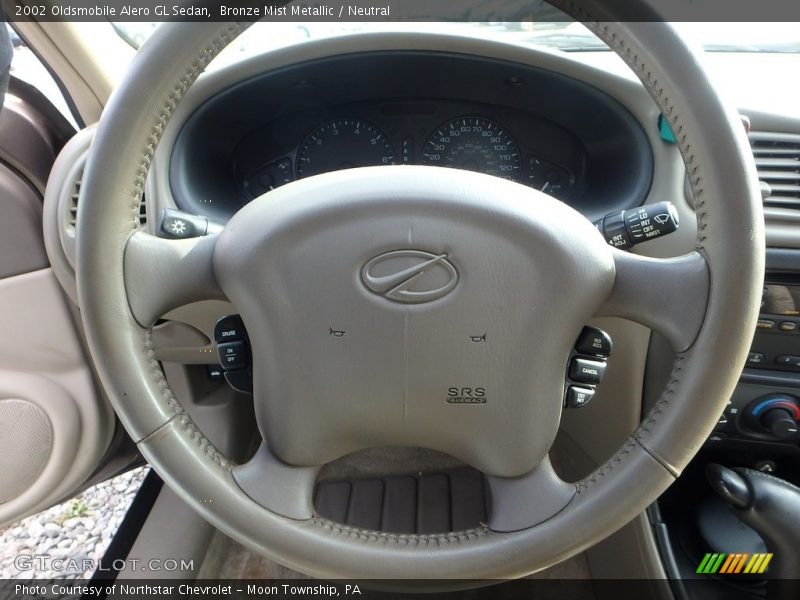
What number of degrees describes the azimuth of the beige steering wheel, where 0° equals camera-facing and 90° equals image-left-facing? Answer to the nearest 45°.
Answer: approximately 0°
